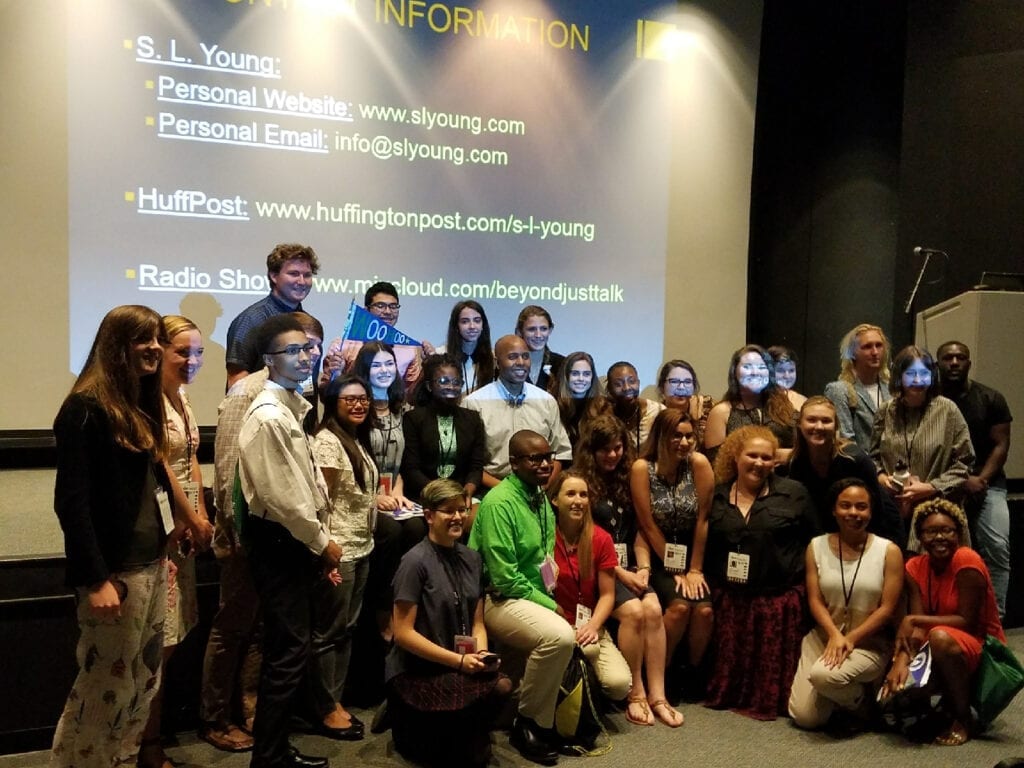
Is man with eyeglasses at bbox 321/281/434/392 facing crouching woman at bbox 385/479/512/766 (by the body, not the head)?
yes

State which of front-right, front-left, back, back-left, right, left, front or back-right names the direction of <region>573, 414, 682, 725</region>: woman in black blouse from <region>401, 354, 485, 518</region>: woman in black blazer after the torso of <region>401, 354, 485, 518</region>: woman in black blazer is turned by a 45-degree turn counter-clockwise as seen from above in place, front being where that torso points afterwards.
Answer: front-left

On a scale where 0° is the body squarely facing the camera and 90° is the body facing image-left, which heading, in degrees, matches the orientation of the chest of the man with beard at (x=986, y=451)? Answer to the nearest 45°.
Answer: approximately 45°

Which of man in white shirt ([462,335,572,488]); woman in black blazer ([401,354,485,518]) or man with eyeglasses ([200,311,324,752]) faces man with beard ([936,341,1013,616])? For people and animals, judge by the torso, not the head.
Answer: the man with eyeglasses

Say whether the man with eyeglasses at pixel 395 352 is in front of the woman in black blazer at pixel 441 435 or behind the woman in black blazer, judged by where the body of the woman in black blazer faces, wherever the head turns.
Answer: behind

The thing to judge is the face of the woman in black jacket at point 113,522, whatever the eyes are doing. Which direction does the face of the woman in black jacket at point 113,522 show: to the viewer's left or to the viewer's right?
to the viewer's right
